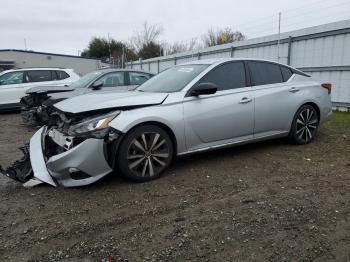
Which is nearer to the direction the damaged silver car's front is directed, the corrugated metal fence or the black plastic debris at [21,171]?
the black plastic debris

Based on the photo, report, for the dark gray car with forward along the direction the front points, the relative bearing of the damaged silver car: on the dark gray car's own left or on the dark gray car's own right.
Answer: on the dark gray car's own left

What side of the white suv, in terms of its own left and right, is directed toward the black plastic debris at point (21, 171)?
left

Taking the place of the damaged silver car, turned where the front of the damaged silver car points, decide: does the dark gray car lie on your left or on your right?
on your right

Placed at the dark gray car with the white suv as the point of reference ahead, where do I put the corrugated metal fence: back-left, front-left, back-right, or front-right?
back-right

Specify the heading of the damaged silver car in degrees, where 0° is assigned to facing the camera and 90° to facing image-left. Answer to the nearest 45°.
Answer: approximately 45°

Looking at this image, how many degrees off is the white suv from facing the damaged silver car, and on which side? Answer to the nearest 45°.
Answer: approximately 90° to its left

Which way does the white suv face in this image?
to the viewer's left

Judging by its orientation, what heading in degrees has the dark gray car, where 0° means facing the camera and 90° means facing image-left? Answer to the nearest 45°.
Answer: approximately 45°
